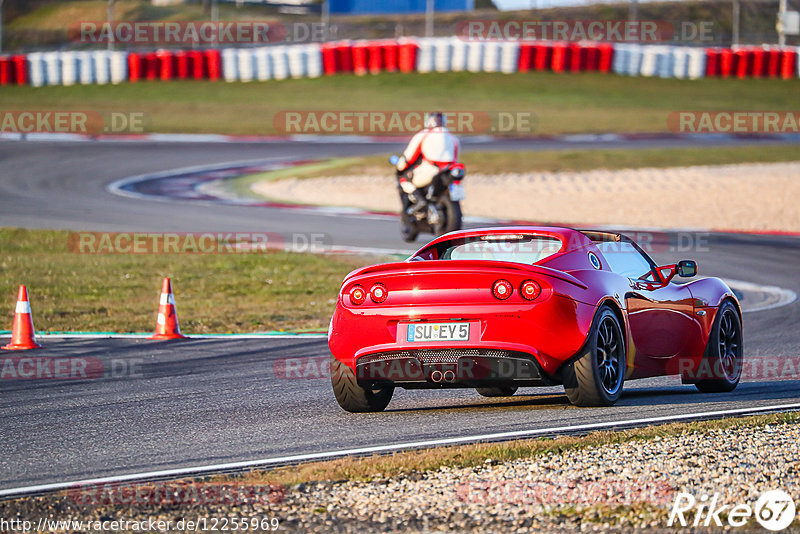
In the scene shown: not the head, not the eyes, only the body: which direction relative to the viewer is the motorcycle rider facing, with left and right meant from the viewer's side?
facing away from the viewer and to the left of the viewer

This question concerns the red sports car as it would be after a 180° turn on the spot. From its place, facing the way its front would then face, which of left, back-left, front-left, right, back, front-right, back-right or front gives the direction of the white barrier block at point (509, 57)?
back-right

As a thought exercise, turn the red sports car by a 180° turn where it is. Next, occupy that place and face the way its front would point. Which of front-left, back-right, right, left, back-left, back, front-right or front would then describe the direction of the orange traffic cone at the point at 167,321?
right

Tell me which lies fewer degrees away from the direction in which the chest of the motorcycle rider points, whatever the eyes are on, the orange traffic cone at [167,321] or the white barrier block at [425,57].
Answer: the white barrier block

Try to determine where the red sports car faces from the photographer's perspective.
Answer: facing away from the viewer and to the right of the viewer

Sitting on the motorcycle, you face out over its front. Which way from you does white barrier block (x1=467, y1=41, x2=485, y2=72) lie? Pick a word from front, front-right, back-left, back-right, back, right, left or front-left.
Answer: front-right

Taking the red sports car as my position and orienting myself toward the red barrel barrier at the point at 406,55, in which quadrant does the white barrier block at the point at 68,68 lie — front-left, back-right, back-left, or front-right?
front-left

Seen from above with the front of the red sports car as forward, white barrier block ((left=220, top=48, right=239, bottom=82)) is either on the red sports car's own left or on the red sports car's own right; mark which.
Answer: on the red sports car's own left

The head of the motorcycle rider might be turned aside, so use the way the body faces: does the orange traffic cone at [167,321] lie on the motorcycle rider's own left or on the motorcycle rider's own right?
on the motorcycle rider's own left

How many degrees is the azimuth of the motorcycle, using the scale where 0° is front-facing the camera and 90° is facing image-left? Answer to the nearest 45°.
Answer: approximately 135°

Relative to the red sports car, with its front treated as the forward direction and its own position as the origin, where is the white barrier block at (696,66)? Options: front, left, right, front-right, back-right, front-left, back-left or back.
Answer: front-left

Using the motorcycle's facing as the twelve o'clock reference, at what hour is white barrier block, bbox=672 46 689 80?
The white barrier block is roughly at 2 o'clock from the motorcycle.
